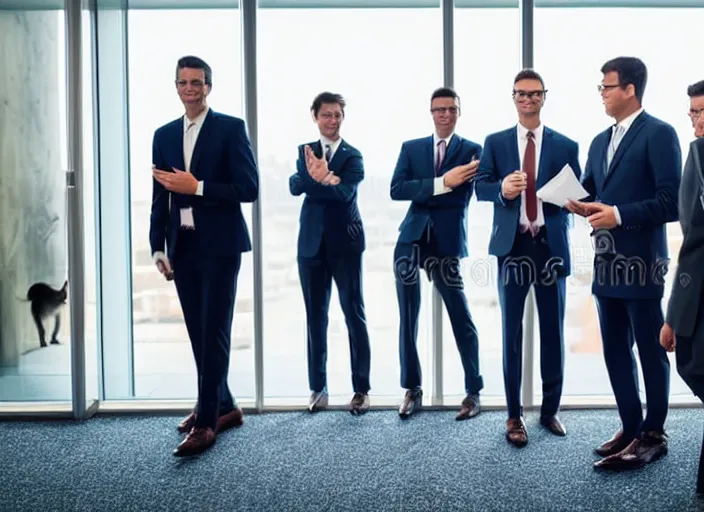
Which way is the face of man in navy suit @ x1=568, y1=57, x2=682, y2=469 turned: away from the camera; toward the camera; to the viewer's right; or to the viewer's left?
to the viewer's left

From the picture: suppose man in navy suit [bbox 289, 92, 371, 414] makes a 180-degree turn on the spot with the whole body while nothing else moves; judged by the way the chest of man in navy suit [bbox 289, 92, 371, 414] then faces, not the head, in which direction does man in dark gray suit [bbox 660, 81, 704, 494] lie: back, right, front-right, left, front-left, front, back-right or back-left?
back-right

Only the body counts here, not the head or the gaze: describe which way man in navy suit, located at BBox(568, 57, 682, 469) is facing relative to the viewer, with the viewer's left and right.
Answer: facing the viewer and to the left of the viewer

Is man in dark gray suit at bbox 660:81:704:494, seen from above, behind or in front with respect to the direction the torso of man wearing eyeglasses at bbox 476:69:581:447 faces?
in front

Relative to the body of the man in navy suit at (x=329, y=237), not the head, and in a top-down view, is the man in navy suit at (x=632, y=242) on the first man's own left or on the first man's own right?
on the first man's own left

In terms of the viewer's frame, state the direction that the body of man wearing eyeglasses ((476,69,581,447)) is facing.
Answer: toward the camera

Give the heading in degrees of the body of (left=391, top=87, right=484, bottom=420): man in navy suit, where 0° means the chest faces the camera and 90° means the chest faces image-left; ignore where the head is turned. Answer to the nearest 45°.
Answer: approximately 0°

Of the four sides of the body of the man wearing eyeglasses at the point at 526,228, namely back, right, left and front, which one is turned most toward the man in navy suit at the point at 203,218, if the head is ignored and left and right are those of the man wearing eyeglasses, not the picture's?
right

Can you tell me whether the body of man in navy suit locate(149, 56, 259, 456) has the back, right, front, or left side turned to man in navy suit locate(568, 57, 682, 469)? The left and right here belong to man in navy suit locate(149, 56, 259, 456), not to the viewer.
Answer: left

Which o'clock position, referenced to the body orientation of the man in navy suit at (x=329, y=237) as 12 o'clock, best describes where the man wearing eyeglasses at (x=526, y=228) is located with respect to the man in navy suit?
The man wearing eyeglasses is roughly at 10 o'clock from the man in navy suit.

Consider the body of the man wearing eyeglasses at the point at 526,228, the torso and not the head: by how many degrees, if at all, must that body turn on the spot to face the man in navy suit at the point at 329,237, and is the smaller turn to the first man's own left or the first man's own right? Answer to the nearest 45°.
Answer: approximately 90° to the first man's own right

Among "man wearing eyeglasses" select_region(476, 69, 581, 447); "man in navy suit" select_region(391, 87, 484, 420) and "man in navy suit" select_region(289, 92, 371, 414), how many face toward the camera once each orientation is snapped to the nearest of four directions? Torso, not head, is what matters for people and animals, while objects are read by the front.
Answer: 3

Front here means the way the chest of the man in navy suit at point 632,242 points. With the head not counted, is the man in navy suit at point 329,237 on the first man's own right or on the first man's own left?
on the first man's own right

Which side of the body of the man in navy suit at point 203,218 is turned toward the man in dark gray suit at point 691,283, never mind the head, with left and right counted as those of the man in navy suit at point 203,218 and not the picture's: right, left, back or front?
left

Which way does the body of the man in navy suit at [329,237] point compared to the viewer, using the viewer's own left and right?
facing the viewer

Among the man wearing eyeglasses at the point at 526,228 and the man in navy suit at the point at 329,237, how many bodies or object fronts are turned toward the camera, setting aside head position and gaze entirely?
2
